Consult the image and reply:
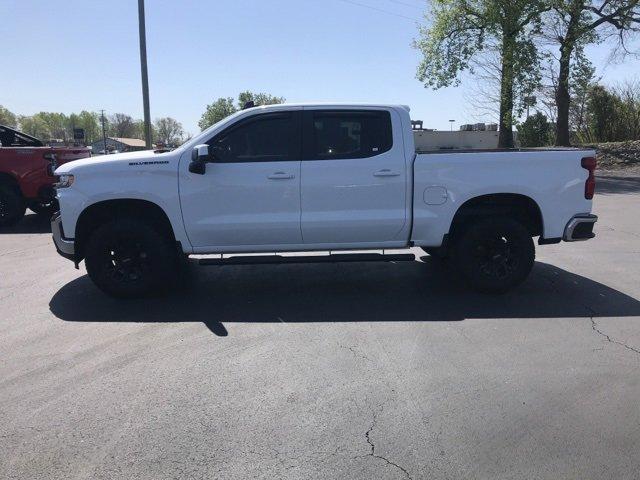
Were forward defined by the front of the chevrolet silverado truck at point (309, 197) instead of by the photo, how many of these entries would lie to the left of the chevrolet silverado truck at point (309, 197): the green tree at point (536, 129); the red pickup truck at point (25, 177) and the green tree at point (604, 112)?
0

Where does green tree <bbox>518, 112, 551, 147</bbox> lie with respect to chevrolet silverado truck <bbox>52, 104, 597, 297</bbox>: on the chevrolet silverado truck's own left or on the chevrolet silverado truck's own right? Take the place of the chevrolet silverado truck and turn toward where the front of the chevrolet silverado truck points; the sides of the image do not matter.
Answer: on the chevrolet silverado truck's own right

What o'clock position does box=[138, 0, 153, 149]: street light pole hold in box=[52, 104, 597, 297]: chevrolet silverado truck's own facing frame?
The street light pole is roughly at 2 o'clock from the chevrolet silverado truck.

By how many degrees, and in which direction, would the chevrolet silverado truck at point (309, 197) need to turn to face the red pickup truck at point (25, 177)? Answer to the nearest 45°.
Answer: approximately 45° to its right

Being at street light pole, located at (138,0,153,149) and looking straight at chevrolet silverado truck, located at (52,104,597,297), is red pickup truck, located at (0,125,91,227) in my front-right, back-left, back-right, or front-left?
front-right

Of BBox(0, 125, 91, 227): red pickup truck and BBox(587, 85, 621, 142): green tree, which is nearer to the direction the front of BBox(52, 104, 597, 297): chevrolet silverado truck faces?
the red pickup truck

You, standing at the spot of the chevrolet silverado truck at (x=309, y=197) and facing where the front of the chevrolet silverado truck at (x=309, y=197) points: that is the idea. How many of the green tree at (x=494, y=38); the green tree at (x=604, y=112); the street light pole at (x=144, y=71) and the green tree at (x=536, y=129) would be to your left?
0

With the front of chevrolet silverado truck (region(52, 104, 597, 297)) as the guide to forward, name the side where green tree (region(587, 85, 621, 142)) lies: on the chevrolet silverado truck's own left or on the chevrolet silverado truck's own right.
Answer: on the chevrolet silverado truck's own right

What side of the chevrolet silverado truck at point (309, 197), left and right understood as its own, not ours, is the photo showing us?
left

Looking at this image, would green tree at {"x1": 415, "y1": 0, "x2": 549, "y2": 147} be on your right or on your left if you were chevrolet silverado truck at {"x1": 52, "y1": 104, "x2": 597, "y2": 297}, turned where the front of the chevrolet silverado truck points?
on your right

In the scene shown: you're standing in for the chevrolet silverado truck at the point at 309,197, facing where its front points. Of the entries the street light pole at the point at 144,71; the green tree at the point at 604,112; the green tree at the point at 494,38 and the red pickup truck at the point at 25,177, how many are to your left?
0

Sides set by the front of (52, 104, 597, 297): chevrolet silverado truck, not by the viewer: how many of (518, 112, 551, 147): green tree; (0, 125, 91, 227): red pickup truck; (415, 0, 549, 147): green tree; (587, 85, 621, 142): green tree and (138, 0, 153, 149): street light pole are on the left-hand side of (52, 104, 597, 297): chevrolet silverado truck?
0
